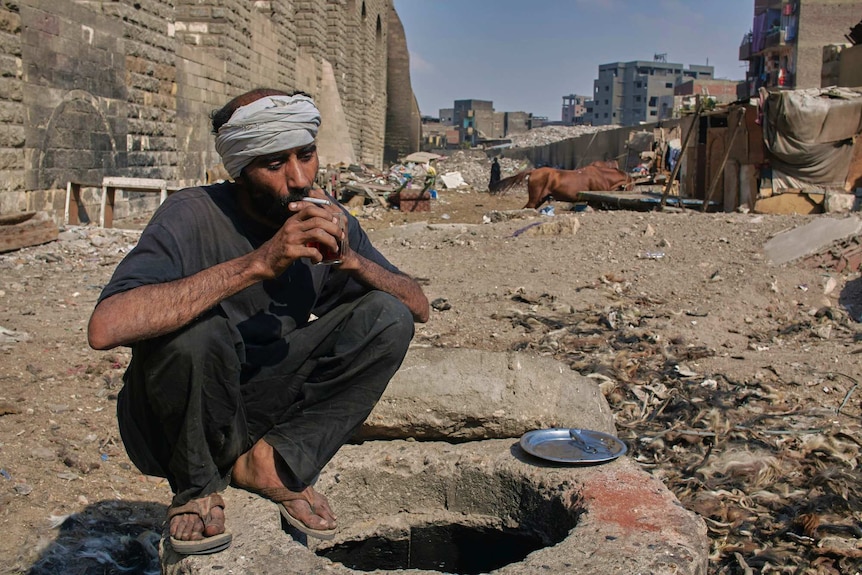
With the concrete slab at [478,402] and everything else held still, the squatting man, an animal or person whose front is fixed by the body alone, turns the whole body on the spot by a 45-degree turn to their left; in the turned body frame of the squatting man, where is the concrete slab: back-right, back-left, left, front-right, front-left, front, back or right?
front-left

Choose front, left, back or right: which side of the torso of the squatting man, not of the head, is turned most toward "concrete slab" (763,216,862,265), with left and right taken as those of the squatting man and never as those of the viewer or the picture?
left

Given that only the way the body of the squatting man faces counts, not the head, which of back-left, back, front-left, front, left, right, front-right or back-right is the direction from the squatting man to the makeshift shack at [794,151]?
left

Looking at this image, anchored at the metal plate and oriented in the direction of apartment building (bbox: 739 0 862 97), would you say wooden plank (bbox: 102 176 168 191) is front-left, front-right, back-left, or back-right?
front-left

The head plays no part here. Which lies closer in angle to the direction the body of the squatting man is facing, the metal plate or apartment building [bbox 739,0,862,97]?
the metal plate

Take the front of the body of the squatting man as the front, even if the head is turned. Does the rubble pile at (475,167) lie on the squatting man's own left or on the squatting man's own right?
on the squatting man's own left

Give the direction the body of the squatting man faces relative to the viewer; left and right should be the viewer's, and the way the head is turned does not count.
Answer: facing the viewer and to the right of the viewer

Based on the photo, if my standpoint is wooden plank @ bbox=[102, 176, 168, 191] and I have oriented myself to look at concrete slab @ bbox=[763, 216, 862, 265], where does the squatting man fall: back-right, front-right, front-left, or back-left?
front-right

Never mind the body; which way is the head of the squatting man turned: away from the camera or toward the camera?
toward the camera

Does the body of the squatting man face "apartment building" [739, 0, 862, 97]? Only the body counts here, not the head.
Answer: no

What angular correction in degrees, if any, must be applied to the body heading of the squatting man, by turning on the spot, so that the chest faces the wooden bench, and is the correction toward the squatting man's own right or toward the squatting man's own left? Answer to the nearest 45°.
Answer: approximately 135° to the squatting man's own left

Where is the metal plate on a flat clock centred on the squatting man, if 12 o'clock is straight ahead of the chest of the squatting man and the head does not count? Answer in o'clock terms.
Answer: The metal plate is roughly at 10 o'clock from the squatting man.

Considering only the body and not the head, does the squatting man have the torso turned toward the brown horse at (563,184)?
no
